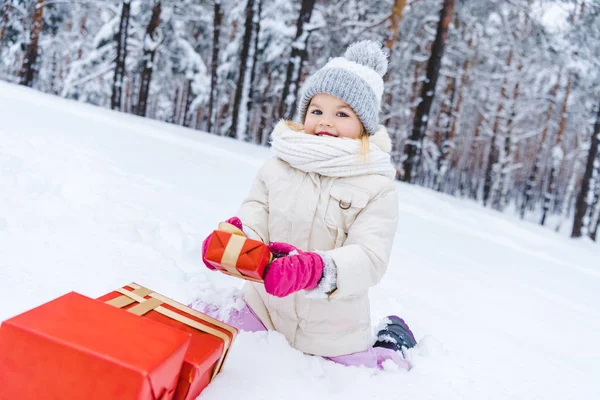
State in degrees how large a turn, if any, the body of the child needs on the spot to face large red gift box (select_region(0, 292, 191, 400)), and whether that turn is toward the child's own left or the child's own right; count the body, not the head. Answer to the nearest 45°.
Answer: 0° — they already face it

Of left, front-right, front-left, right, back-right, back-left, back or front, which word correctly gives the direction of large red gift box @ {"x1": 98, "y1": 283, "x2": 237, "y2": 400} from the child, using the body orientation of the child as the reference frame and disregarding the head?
front

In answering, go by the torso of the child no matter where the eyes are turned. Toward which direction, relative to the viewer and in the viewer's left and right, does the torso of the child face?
facing the viewer and to the left of the viewer
